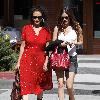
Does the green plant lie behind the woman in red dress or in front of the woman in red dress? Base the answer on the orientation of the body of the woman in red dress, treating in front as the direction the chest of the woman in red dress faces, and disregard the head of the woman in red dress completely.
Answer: behind

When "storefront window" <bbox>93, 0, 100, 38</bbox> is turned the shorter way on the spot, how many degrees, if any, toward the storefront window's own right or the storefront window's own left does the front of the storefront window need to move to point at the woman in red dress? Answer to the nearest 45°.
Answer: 0° — it already faces them

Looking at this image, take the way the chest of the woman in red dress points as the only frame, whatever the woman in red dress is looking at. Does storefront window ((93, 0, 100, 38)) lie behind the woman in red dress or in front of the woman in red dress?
behind

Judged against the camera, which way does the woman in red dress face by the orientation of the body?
toward the camera

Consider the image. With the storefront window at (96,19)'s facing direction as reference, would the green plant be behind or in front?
in front

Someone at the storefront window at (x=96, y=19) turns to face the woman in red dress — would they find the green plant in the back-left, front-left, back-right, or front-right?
front-right
